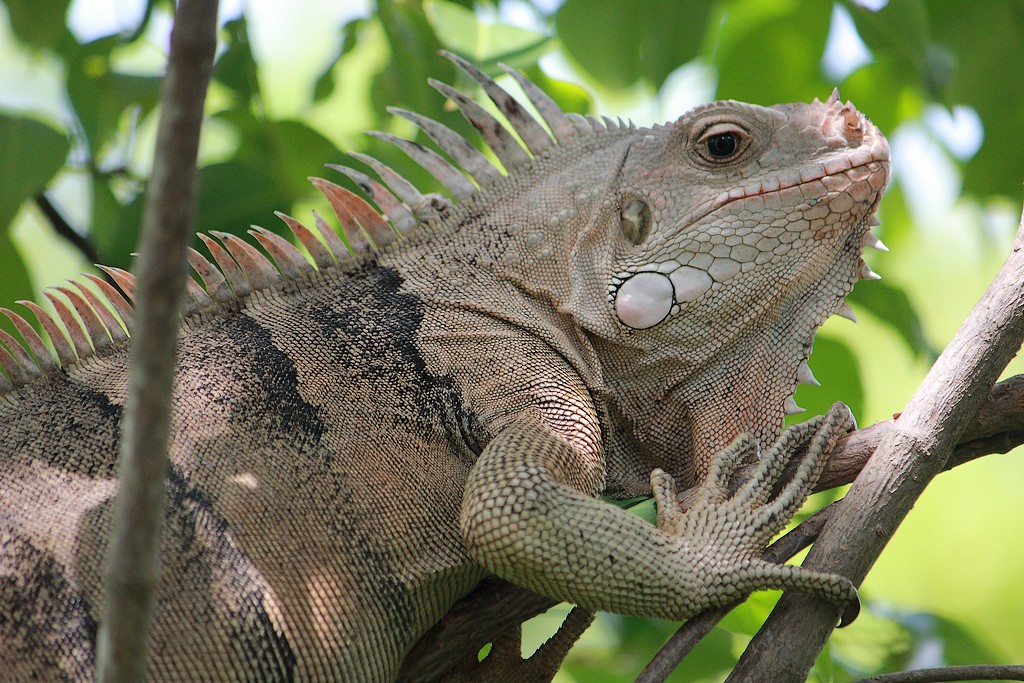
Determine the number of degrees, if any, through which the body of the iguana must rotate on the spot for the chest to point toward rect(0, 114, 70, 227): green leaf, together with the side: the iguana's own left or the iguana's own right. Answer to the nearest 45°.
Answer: approximately 135° to the iguana's own left

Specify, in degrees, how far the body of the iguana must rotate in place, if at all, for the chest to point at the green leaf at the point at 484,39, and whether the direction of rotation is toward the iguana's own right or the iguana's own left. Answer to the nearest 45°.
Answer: approximately 90° to the iguana's own left

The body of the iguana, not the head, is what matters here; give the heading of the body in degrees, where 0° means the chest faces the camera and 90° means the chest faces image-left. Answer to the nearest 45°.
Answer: approximately 270°

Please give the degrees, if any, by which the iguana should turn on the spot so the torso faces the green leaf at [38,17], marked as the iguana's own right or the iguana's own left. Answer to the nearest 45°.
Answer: approximately 135° to the iguana's own left

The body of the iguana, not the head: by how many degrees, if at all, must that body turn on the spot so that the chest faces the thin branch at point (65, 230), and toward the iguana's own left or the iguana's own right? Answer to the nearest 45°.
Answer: approximately 135° to the iguana's own left

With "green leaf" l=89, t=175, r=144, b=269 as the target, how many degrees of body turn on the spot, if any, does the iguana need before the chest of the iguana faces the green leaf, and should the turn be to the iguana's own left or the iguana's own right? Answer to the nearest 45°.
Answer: approximately 135° to the iguana's own left

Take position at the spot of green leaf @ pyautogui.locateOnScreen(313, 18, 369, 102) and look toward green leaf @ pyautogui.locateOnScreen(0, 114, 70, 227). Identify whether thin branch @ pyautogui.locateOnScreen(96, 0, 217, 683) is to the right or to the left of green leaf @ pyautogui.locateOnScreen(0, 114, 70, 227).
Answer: left

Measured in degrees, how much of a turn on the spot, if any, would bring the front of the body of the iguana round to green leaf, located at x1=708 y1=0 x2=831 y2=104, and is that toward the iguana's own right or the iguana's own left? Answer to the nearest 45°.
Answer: approximately 45° to the iguana's own left
